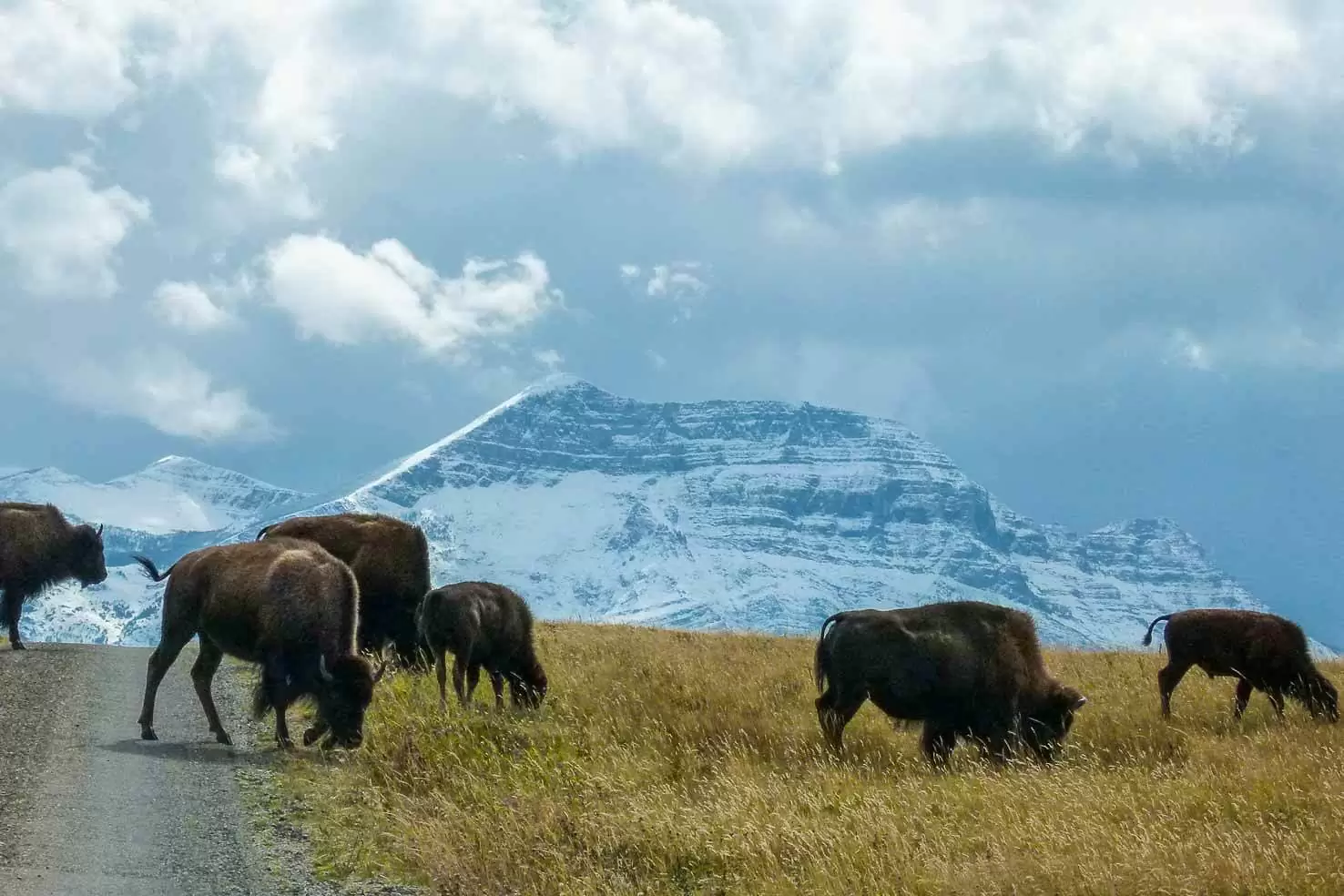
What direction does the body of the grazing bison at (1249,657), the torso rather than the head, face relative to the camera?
to the viewer's right

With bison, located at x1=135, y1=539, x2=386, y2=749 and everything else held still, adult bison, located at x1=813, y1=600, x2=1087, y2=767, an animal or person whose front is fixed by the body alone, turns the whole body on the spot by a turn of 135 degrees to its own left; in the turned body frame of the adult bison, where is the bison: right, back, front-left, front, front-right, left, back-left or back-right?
front-left

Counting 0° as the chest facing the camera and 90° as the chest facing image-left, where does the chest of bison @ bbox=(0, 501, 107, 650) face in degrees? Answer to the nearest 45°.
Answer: approximately 270°

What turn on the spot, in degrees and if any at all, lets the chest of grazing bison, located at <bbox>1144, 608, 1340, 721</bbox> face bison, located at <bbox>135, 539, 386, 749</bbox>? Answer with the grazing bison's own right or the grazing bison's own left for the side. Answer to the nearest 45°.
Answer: approximately 135° to the grazing bison's own right

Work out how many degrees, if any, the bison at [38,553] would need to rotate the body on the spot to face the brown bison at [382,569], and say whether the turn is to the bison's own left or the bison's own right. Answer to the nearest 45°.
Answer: approximately 45° to the bison's own right

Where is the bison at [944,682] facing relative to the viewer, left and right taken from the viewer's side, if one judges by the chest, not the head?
facing to the right of the viewer

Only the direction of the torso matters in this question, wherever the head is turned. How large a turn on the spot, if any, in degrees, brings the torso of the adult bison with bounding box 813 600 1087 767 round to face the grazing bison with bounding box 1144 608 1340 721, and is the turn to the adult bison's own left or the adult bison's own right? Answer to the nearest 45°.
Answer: approximately 45° to the adult bison's own left

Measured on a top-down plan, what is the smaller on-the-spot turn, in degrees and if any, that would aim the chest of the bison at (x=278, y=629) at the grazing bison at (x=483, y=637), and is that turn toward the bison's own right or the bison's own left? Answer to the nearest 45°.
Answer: approximately 90° to the bison's own left

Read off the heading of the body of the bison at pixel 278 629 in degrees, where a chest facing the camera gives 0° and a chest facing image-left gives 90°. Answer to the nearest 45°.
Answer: approximately 315°

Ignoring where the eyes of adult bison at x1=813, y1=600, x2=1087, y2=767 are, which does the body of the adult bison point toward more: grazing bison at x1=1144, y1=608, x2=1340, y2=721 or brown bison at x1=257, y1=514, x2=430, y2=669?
the grazing bison
